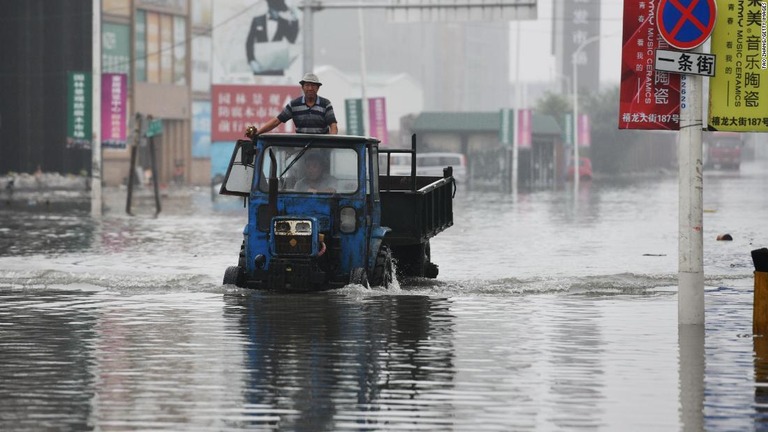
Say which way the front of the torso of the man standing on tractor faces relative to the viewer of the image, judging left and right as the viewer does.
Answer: facing the viewer

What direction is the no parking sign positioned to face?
toward the camera

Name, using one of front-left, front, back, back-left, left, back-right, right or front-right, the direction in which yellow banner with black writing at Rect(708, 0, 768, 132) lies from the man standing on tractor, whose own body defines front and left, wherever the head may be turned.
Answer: front-left

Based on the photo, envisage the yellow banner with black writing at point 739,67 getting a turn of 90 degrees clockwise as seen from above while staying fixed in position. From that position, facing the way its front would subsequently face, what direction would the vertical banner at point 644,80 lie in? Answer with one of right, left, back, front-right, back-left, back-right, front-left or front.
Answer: front

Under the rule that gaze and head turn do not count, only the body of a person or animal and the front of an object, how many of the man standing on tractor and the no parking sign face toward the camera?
2

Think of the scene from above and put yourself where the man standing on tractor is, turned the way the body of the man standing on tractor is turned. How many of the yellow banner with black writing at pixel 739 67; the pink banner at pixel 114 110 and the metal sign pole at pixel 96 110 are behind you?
2

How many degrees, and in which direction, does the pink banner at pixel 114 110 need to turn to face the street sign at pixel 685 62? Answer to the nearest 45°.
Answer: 0° — it already faces it

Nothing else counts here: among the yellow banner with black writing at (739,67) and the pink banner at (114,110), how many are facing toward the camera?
2

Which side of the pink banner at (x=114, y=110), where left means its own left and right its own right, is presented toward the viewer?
front
